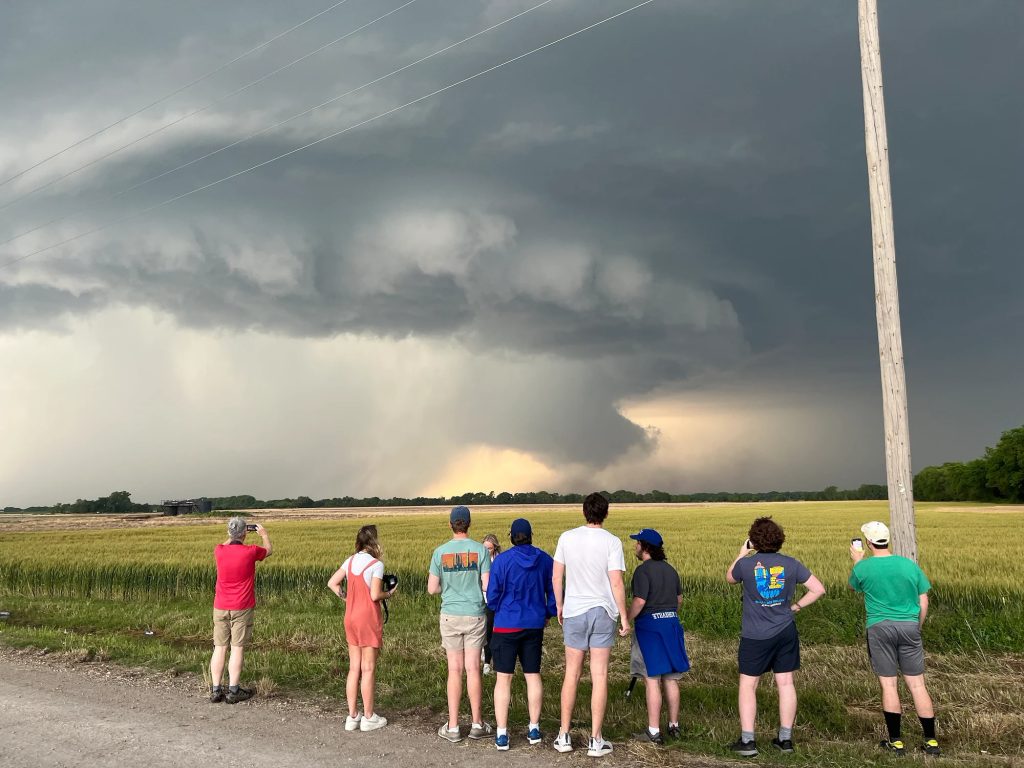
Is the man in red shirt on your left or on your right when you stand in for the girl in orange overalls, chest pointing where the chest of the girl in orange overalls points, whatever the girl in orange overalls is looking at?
on your left

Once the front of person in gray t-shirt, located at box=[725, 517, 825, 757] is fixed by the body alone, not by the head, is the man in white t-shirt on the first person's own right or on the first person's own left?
on the first person's own left

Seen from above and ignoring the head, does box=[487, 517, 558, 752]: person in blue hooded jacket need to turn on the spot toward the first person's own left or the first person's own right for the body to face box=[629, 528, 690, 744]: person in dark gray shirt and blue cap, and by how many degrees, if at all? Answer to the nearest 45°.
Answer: approximately 90° to the first person's own right

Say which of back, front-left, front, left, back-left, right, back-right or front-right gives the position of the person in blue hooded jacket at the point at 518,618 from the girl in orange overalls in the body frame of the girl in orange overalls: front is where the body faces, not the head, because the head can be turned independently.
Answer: right

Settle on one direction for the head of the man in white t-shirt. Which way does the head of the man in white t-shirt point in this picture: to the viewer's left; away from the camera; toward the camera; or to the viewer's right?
away from the camera

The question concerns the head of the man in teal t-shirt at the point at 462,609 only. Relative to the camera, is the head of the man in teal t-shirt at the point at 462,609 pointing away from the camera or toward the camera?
away from the camera

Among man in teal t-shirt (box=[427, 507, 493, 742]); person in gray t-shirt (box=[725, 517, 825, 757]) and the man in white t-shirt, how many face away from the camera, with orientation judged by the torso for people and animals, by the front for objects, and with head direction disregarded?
3

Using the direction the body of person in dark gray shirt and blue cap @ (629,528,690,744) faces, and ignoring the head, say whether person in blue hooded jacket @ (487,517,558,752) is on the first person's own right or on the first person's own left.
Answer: on the first person's own left

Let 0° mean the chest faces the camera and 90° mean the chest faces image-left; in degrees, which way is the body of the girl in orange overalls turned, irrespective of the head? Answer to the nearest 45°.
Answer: approximately 225°

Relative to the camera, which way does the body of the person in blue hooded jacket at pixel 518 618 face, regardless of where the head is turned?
away from the camera

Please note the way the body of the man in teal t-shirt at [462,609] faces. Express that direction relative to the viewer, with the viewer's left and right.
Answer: facing away from the viewer

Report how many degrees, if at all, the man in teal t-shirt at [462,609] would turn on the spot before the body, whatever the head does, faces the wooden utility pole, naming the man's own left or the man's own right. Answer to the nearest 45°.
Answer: approximately 45° to the man's own right

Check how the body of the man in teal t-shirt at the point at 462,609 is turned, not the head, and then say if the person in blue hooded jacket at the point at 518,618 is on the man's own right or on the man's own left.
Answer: on the man's own right

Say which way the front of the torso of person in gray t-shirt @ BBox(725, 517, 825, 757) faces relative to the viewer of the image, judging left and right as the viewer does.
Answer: facing away from the viewer

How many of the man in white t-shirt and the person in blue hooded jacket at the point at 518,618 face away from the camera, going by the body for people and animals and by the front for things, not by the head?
2

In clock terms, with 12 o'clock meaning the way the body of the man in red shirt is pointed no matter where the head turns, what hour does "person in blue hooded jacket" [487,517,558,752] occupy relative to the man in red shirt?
The person in blue hooded jacket is roughly at 3 o'clock from the man in red shirt.

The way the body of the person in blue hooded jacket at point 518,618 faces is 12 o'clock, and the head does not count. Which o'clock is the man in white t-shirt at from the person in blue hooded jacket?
The man in white t-shirt is roughly at 4 o'clock from the person in blue hooded jacket.

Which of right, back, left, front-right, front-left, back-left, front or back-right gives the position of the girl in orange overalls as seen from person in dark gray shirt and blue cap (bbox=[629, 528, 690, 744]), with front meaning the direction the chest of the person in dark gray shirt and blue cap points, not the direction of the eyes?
front-left

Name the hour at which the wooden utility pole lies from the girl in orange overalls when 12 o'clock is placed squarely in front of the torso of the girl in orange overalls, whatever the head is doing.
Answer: The wooden utility pole is roughly at 1 o'clock from the girl in orange overalls.

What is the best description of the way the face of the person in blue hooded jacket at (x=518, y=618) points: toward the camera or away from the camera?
away from the camera

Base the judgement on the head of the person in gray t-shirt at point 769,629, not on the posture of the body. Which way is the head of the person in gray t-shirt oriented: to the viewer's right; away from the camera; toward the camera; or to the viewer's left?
away from the camera
